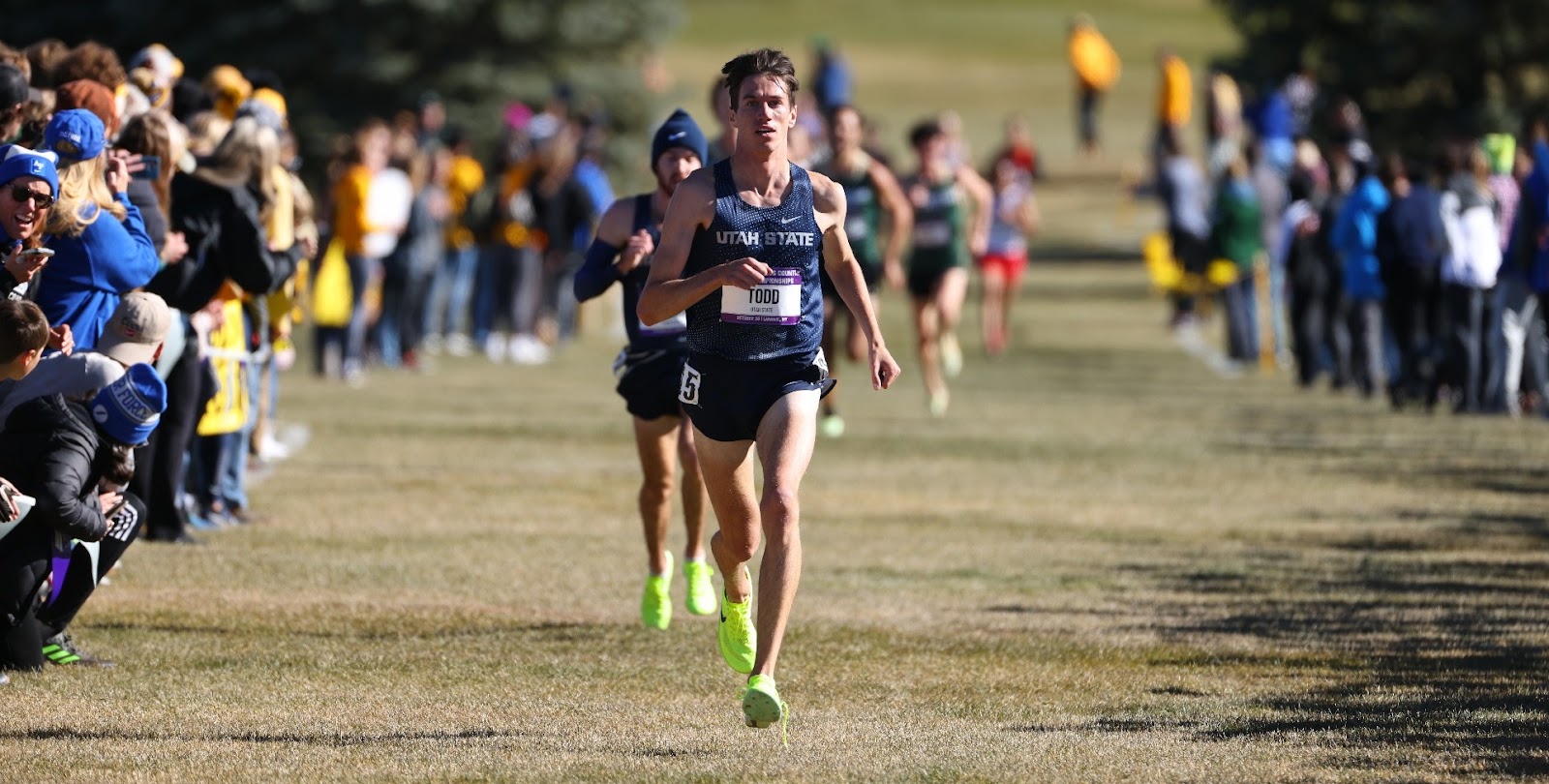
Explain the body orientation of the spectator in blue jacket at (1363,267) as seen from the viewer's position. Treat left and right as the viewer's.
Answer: facing to the left of the viewer

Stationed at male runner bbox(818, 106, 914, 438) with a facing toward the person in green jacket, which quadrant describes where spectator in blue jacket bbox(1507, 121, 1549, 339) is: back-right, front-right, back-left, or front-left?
front-right

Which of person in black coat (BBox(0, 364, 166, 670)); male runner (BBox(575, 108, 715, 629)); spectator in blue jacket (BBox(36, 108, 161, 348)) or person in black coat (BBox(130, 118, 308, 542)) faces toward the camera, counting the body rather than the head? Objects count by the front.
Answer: the male runner

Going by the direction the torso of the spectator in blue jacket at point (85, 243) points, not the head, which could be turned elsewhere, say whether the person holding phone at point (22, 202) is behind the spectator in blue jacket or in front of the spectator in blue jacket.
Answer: behind

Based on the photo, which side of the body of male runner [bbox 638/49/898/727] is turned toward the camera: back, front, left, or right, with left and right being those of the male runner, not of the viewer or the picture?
front

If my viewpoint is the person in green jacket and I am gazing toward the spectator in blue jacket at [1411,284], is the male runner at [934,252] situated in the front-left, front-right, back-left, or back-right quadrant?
front-right

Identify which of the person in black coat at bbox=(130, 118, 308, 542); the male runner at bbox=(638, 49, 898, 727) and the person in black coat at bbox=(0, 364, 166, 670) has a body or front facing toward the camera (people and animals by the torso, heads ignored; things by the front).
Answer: the male runner

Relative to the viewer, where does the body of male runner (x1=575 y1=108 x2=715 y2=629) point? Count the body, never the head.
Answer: toward the camera

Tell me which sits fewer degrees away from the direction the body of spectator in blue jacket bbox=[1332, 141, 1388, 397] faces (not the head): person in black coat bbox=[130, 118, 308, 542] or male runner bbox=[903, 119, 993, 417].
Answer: the male runner

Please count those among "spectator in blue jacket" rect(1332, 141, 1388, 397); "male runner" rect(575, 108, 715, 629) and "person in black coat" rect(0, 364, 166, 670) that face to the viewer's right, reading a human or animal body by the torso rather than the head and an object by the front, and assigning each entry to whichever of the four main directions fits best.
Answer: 1

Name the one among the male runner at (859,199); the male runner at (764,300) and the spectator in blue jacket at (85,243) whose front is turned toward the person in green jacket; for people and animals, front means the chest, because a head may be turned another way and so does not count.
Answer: the spectator in blue jacket

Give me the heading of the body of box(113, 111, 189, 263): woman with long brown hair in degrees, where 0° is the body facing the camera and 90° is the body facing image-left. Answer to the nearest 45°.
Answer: approximately 225°

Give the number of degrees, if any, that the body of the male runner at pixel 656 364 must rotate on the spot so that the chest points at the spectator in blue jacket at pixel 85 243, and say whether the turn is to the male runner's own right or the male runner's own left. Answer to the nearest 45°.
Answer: approximately 90° to the male runner's own right

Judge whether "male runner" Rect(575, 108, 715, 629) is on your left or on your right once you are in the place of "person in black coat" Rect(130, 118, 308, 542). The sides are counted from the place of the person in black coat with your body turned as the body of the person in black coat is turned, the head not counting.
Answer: on your right
